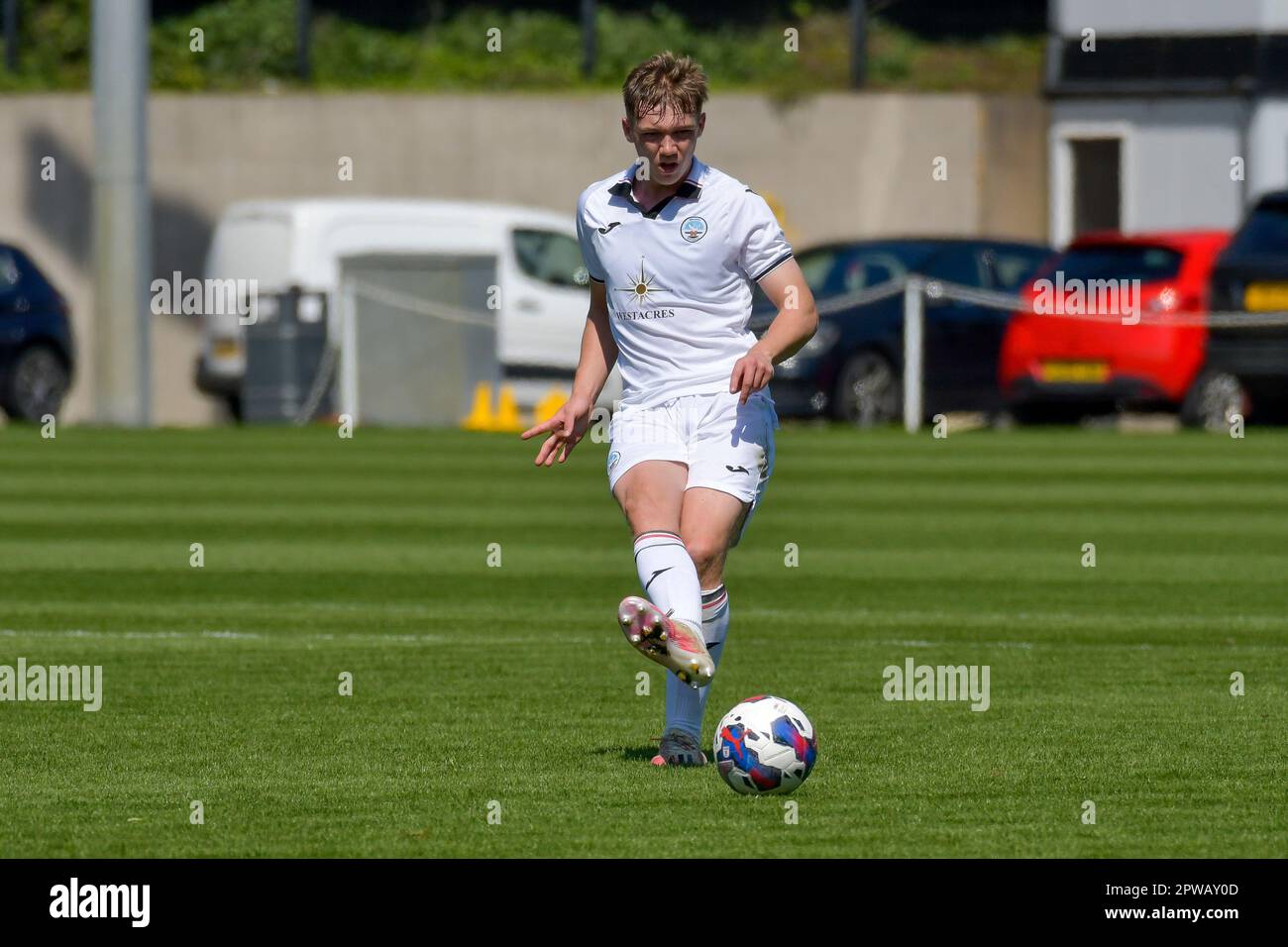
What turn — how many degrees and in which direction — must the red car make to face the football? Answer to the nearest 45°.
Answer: approximately 135° to its right

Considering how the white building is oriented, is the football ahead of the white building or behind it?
ahead

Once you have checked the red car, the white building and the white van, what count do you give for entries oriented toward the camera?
1

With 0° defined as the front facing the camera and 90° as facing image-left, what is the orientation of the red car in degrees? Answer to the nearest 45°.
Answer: approximately 225°

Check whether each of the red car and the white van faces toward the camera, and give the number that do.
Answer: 0

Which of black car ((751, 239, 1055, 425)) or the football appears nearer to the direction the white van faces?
the black car

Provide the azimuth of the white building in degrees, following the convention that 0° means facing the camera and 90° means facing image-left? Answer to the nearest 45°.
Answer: approximately 0°
